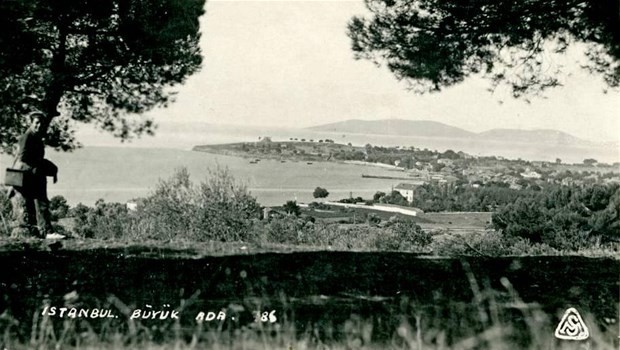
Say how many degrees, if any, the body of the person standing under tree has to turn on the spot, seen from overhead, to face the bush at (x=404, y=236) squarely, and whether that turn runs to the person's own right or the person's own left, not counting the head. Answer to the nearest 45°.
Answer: approximately 45° to the person's own left

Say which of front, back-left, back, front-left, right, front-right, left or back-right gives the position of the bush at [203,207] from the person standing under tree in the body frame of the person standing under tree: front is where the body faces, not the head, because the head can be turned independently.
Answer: left

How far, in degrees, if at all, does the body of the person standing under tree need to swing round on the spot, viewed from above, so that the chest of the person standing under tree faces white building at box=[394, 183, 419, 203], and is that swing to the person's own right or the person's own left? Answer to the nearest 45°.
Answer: approximately 45° to the person's own left

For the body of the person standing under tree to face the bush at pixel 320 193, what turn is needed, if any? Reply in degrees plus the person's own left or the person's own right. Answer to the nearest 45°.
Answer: approximately 45° to the person's own left

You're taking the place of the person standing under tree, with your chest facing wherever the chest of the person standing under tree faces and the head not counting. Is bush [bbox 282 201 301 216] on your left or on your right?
on your left

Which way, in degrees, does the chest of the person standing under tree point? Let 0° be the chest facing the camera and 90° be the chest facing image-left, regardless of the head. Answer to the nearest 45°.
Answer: approximately 315°

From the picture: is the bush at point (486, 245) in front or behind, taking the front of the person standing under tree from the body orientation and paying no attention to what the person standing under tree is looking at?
in front
